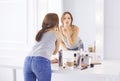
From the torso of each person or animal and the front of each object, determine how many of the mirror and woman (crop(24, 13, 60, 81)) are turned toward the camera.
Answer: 1

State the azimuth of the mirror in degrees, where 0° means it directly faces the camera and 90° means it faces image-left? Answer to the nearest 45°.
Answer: approximately 0°

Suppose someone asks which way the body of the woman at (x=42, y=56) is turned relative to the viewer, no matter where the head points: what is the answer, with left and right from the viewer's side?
facing away from the viewer and to the right of the viewer

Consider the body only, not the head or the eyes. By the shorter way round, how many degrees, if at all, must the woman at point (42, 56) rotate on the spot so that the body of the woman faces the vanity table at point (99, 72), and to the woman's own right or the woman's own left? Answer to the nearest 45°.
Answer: approximately 45° to the woman's own right
